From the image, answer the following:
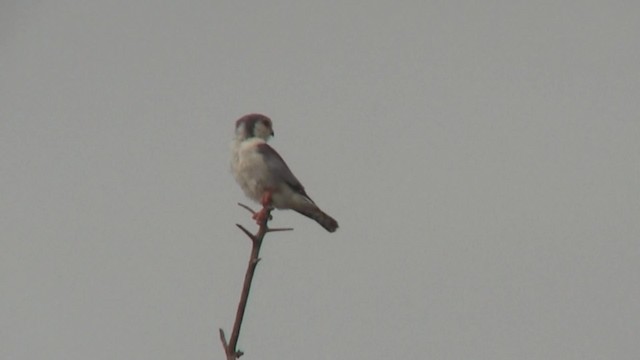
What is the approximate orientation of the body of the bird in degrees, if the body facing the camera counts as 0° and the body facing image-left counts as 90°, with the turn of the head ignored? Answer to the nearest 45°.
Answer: approximately 90°
